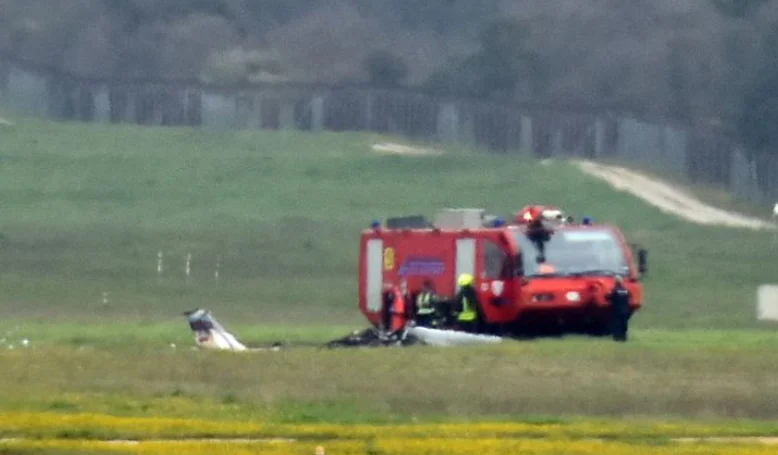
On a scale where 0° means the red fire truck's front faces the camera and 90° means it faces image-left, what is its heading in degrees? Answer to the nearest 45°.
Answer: approximately 315°

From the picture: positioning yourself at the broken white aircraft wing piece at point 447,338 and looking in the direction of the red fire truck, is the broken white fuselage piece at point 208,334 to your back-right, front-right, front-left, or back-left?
back-left

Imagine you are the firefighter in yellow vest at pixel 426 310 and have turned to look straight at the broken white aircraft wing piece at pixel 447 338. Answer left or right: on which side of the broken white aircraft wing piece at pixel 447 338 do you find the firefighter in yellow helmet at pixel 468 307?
left

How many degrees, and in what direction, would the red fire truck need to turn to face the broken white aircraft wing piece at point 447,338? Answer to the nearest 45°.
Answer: approximately 90° to its right

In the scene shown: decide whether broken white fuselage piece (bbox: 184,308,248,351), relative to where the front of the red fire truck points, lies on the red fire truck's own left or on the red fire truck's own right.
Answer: on the red fire truck's own right
